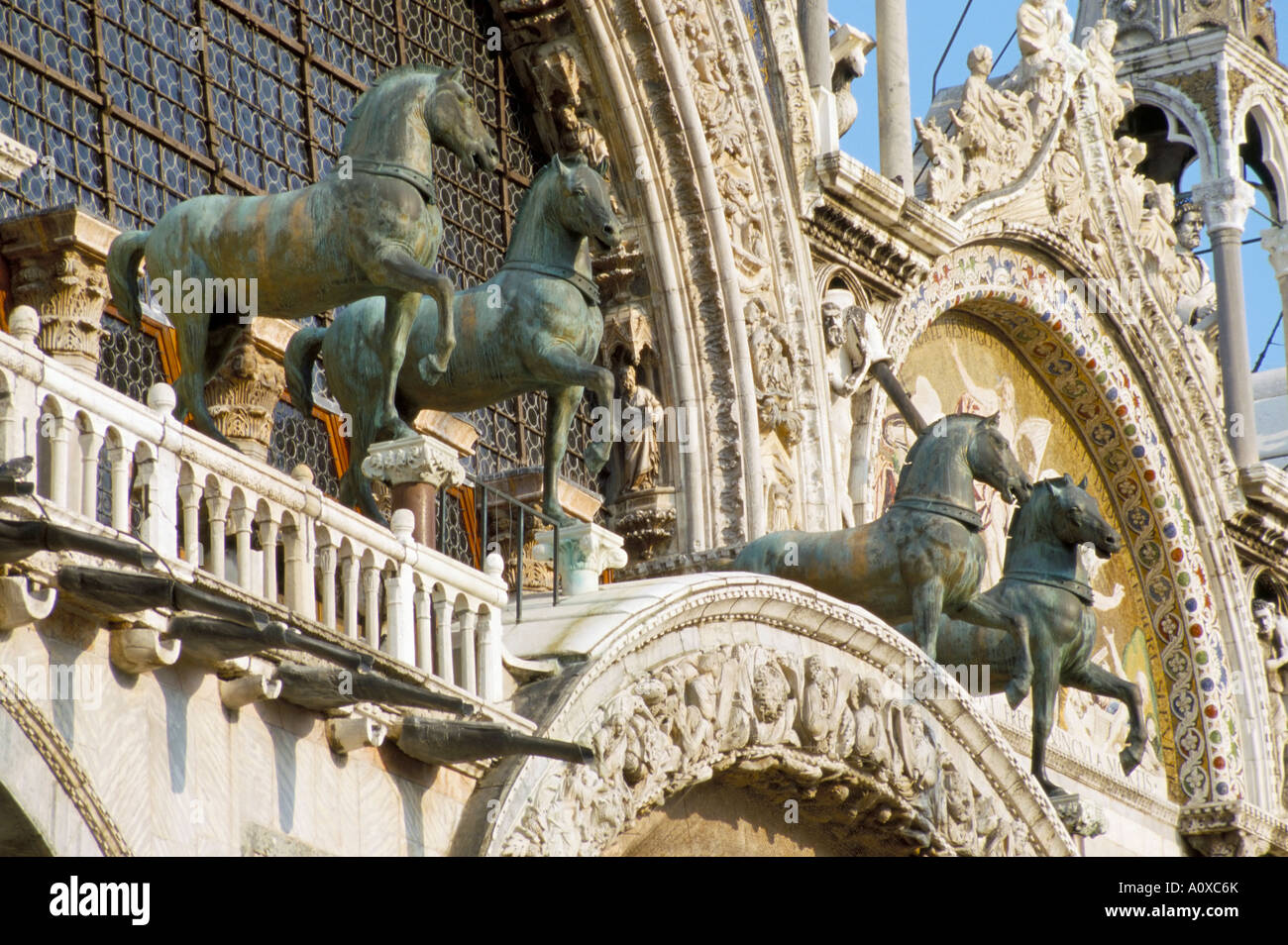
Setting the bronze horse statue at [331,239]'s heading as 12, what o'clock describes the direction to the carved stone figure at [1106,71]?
The carved stone figure is roughly at 10 o'clock from the bronze horse statue.

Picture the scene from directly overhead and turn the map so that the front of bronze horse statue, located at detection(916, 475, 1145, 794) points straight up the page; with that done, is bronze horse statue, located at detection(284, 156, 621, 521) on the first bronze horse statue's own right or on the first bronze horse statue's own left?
on the first bronze horse statue's own right

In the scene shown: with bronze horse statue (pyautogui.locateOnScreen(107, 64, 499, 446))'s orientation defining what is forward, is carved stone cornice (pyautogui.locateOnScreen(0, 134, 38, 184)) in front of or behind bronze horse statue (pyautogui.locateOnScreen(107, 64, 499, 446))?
behind

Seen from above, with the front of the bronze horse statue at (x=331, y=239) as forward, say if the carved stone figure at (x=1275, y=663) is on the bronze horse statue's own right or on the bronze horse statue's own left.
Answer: on the bronze horse statue's own left

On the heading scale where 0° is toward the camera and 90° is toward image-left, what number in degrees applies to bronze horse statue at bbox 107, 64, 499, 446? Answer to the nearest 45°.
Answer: approximately 270°

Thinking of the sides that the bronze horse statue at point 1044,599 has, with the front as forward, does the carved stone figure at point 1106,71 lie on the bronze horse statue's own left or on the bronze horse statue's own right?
on the bronze horse statue's own left

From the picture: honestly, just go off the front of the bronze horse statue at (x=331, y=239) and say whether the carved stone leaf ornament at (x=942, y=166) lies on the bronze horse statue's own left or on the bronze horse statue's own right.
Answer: on the bronze horse statue's own left

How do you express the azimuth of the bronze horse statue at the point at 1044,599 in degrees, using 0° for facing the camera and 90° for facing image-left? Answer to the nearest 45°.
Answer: approximately 315°
